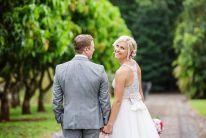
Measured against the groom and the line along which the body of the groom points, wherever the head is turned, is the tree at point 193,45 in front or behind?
in front

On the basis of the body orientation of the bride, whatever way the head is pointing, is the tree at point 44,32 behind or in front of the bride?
in front

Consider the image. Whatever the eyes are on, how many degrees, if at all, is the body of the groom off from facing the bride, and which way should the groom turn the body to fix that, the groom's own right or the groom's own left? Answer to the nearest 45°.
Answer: approximately 45° to the groom's own right

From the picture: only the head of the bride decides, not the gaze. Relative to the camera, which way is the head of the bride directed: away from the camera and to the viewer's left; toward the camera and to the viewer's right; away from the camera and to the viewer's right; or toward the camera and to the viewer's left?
toward the camera and to the viewer's left

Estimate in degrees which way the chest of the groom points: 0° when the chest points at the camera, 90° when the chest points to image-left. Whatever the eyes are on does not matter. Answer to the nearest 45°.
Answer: approximately 180°

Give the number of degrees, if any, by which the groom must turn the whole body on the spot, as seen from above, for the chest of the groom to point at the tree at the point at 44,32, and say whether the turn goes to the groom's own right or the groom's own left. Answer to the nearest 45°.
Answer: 0° — they already face it

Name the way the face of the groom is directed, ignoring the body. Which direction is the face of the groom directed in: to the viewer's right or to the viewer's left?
to the viewer's right

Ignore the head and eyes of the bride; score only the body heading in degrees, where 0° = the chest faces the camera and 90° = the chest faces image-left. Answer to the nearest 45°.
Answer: approximately 135°

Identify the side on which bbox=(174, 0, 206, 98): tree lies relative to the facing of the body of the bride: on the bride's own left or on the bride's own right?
on the bride's own right

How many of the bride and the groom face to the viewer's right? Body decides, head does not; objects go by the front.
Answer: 0

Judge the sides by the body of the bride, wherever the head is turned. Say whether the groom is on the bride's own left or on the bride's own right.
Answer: on the bride's own left
